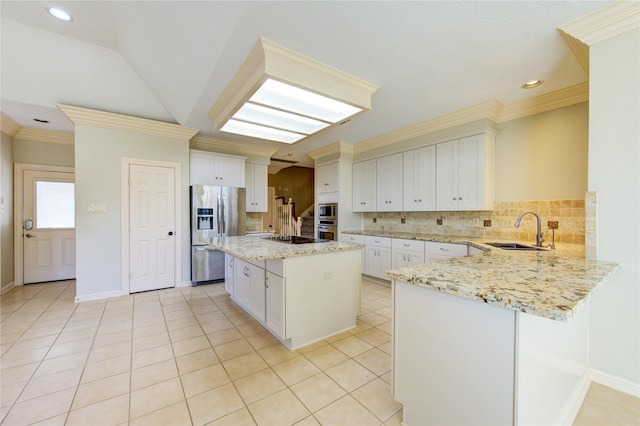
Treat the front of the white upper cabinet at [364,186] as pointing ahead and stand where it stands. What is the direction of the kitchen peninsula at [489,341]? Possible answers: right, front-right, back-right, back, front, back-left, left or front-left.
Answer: front-left

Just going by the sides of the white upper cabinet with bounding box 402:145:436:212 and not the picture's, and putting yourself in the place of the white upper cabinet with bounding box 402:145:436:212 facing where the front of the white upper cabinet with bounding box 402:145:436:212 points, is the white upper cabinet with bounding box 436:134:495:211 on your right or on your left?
on your left

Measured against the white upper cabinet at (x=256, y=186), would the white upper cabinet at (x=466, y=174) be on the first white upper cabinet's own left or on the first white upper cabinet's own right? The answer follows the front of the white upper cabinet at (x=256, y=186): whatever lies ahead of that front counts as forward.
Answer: on the first white upper cabinet's own left

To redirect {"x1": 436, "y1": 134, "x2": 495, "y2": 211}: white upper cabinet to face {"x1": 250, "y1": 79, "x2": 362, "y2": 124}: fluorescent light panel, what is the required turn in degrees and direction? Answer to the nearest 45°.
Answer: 0° — it already faces it

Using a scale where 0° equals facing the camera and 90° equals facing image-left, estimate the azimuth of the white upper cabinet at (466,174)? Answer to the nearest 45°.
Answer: approximately 45°

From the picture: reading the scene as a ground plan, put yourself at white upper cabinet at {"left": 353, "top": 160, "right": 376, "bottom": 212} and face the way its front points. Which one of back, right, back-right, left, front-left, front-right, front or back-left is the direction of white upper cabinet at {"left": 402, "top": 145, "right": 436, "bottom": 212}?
left

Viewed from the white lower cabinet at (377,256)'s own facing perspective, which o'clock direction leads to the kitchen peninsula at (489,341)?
The kitchen peninsula is roughly at 10 o'clock from the white lower cabinet.

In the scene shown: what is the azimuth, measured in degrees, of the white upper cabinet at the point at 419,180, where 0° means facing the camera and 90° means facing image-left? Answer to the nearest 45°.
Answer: approximately 45°

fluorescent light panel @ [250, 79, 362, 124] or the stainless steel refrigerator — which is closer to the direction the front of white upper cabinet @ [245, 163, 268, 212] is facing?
the fluorescent light panel

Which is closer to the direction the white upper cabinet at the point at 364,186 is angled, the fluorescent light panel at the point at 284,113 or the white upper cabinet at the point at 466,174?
the fluorescent light panel

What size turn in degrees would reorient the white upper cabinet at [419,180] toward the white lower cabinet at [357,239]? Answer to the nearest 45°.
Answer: approximately 45° to its right

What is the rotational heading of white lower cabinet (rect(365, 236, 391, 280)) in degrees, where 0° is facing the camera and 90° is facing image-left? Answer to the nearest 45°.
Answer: approximately 45°

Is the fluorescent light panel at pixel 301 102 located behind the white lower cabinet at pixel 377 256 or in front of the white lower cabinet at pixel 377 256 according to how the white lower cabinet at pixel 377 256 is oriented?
in front
